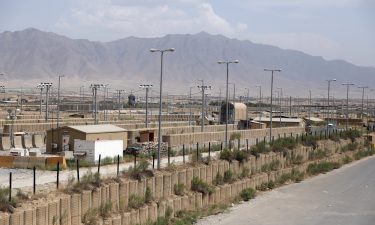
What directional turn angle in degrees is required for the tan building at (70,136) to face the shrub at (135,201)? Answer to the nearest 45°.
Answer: approximately 45° to its left

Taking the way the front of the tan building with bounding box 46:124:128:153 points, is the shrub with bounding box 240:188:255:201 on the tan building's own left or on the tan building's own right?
on the tan building's own left

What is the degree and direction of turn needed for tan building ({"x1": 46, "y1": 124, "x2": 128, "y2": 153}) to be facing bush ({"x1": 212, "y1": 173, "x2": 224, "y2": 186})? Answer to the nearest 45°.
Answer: approximately 90° to its left

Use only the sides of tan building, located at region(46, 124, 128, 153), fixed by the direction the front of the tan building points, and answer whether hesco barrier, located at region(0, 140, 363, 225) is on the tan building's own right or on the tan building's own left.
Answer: on the tan building's own left

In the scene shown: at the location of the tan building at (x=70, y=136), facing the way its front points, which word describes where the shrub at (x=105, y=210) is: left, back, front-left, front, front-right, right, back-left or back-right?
front-left

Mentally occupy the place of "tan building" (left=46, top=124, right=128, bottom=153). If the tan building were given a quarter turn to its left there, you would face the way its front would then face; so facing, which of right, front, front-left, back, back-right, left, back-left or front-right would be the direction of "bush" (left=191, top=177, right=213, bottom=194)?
front

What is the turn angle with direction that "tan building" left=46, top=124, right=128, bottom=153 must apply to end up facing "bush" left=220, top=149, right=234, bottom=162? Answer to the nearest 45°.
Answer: approximately 135° to its left

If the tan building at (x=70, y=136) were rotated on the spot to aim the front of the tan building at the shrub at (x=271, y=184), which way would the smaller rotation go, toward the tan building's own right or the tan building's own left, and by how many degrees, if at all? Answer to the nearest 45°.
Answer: approximately 135° to the tan building's own left

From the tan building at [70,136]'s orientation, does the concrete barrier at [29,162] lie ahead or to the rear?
ahead

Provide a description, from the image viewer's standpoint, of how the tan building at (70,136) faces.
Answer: facing the viewer and to the left of the viewer

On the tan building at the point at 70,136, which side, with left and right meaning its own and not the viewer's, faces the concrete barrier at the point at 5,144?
right
